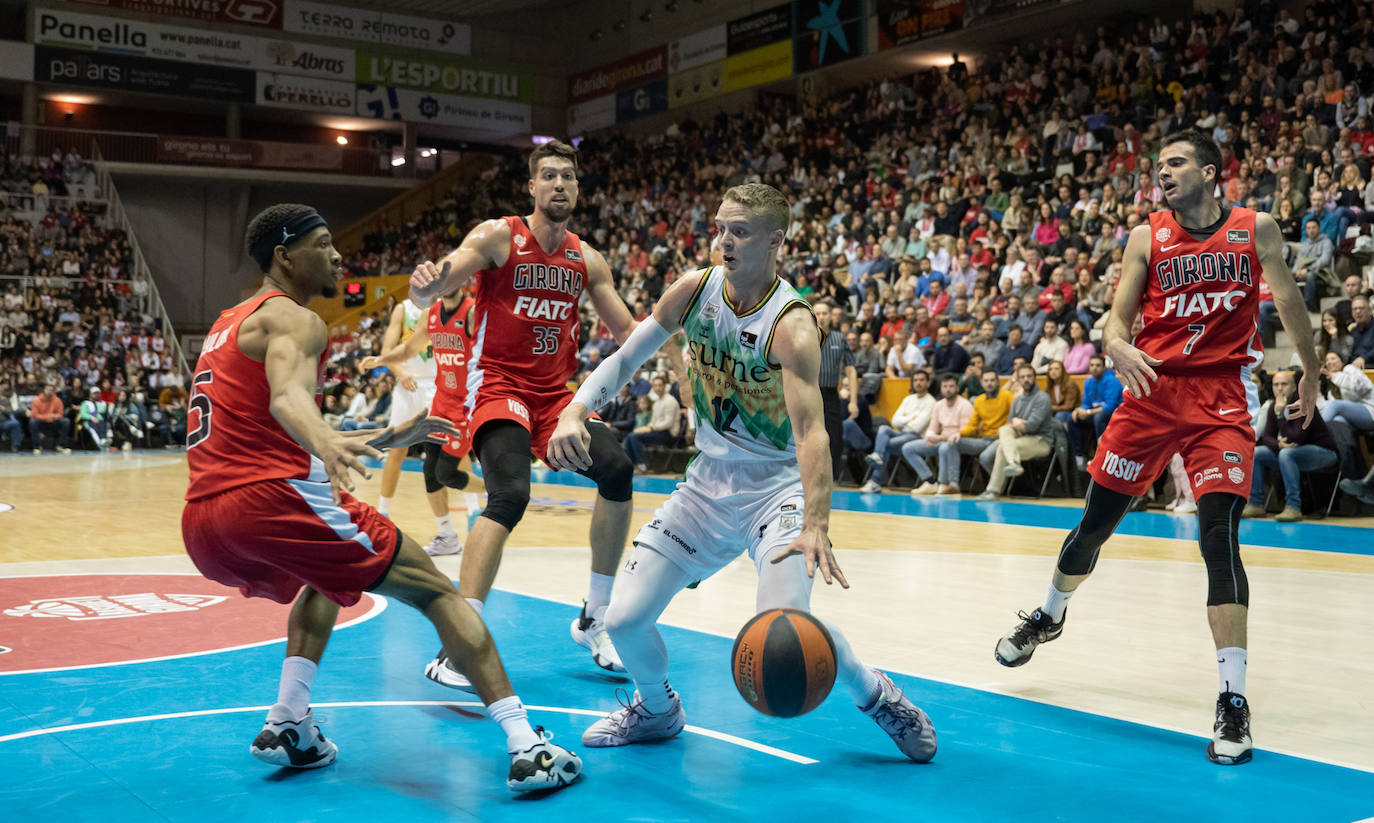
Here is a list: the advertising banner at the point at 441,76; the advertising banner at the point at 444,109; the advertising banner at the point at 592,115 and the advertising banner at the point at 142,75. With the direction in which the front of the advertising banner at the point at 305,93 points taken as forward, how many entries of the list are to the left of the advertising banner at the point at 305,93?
3

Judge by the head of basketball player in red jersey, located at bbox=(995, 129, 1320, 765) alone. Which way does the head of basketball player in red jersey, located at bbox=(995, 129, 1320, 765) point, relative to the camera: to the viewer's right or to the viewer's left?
to the viewer's left

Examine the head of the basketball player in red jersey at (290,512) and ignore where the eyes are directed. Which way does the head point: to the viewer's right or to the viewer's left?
to the viewer's right

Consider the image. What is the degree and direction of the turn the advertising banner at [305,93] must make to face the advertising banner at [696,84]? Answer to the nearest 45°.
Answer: approximately 45° to its left

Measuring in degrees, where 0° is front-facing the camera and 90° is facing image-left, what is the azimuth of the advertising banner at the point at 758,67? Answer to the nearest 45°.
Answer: approximately 45°

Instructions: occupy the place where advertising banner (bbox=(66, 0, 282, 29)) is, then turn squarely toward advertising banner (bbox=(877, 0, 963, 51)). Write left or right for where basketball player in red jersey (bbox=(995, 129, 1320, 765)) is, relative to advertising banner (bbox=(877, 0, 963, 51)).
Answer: right

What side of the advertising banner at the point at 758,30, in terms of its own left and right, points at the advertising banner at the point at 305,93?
right
